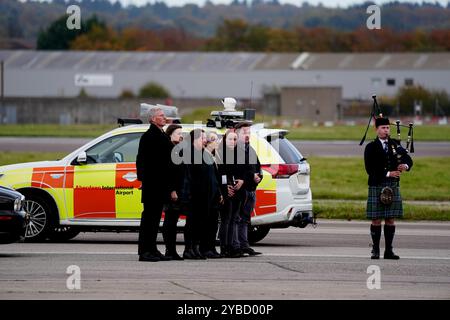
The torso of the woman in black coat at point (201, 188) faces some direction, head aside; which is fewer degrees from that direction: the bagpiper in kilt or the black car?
the bagpiper in kilt

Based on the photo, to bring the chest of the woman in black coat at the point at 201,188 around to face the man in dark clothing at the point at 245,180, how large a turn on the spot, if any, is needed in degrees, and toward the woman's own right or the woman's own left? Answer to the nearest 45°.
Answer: approximately 45° to the woman's own left

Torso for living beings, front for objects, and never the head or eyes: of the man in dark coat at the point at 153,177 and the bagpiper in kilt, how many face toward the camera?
1

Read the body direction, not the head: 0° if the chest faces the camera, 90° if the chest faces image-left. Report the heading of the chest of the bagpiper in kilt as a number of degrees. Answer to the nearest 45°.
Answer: approximately 0°

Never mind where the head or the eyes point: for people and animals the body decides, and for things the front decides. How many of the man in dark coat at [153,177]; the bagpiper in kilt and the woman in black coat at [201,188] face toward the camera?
1

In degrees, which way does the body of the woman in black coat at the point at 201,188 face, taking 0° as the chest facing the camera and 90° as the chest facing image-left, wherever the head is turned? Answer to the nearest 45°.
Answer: approximately 270°

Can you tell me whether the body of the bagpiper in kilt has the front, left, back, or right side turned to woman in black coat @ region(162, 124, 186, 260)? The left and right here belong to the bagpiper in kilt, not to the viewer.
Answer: right

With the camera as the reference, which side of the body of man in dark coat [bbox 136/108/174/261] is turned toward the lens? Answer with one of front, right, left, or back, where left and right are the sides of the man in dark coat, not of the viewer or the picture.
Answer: right

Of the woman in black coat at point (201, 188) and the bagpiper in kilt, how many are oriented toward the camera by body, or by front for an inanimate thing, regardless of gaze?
1

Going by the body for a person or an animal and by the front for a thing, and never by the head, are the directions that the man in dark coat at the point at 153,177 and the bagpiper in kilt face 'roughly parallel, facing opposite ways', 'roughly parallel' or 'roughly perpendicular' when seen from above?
roughly perpendicular

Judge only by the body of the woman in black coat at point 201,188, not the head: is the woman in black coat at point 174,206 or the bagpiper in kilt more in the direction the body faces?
the bagpiper in kilt

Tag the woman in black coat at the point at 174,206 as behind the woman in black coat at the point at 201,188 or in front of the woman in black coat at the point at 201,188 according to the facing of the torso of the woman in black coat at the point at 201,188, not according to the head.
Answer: behind

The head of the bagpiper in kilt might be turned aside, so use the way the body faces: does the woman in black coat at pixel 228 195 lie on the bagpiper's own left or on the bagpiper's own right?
on the bagpiper's own right
